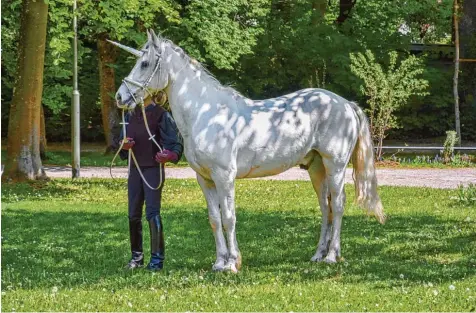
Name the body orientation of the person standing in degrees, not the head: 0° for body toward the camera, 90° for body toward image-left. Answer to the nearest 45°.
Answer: approximately 45°

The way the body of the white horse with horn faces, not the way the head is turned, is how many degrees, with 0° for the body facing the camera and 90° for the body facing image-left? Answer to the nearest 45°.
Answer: approximately 90°
